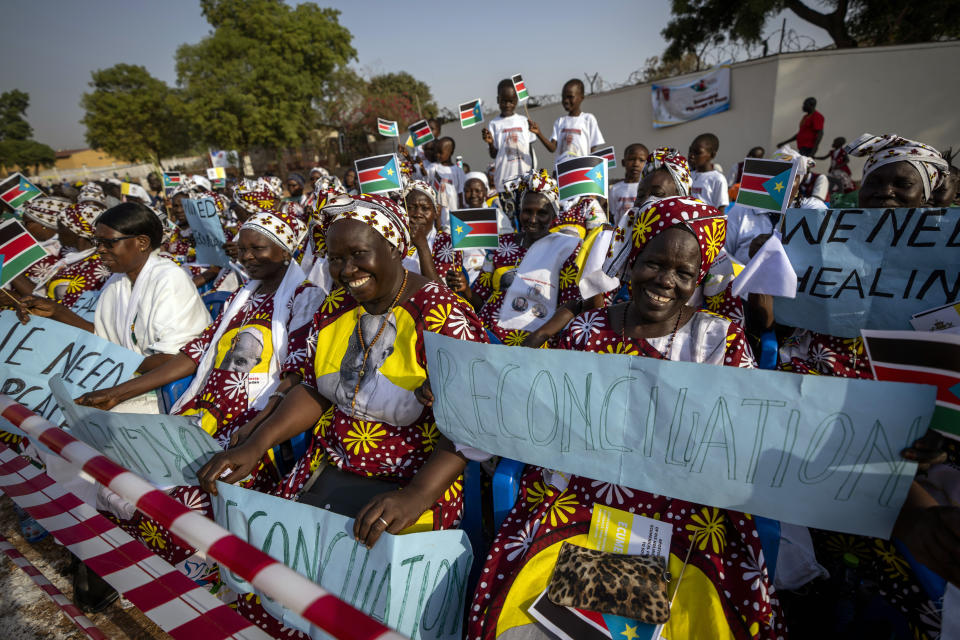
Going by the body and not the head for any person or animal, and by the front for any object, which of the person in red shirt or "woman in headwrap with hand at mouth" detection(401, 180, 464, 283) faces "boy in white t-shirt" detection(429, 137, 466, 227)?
the person in red shirt

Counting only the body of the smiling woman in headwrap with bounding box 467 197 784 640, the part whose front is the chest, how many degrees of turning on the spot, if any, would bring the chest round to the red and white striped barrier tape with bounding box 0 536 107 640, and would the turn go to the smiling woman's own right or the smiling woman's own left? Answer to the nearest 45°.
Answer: approximately 90° to the smiling woman's own right

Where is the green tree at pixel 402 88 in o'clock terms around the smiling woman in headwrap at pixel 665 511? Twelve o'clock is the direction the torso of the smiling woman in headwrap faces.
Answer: The green tree is roughly at 5 o'clock from the smiling woman in headwrap.

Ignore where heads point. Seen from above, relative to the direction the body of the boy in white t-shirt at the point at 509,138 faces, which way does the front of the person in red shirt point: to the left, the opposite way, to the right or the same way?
to the right

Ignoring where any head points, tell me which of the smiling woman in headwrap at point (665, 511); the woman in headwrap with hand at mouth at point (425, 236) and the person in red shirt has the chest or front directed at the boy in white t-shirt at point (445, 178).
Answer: the person in red shirt

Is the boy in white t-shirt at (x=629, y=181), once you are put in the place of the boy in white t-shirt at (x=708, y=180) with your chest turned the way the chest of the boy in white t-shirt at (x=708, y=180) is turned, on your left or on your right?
on your right

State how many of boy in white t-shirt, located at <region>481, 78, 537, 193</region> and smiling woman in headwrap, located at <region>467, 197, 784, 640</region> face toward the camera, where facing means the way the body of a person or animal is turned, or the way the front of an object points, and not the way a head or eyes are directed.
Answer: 2
